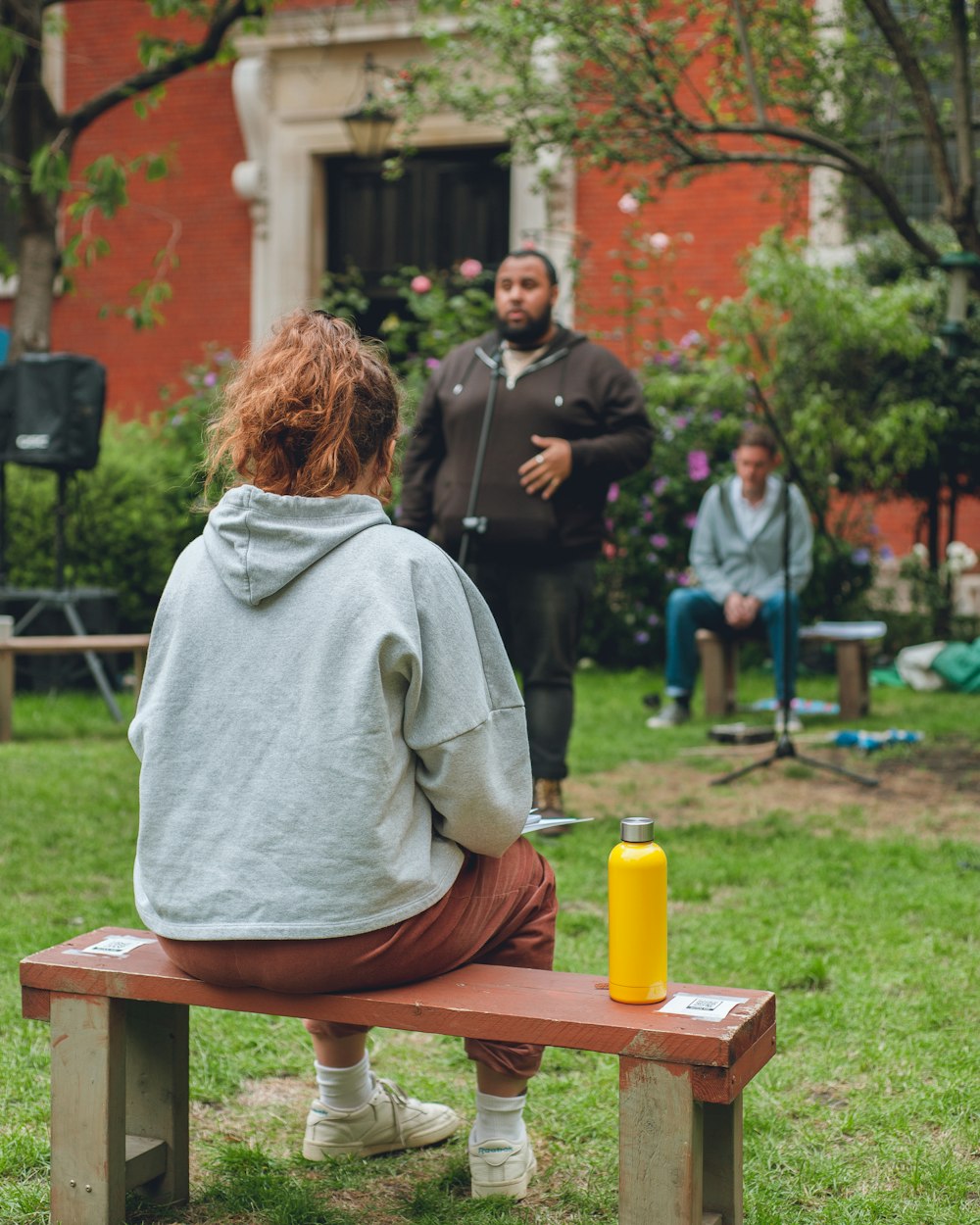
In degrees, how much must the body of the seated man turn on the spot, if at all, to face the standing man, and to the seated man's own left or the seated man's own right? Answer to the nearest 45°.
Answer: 0° — they already face them

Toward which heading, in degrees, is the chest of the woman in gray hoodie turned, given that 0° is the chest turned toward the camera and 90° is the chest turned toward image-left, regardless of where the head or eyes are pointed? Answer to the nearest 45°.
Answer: approximately 225°

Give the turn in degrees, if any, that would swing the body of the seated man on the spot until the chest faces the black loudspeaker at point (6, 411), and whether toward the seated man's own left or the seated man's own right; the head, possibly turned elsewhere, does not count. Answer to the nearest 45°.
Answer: approximately 90° to the seated man's own right

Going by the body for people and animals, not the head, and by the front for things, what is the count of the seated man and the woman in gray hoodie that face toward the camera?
1

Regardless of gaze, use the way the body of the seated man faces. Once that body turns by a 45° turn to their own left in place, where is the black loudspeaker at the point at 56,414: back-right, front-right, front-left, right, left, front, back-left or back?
back-right

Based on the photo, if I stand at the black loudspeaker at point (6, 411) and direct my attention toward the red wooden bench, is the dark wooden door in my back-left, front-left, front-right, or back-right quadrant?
back-left

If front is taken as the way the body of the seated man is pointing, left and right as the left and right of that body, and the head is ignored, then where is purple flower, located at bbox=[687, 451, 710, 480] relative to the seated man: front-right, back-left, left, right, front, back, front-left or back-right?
back

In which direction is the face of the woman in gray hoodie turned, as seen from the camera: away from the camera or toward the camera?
away from the camera

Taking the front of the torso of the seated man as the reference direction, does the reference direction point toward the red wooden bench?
yes

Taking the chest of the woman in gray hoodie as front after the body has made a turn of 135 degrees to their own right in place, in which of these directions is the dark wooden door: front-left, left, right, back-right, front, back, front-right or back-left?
back

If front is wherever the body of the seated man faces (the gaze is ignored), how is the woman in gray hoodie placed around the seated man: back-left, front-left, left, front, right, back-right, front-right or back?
front
